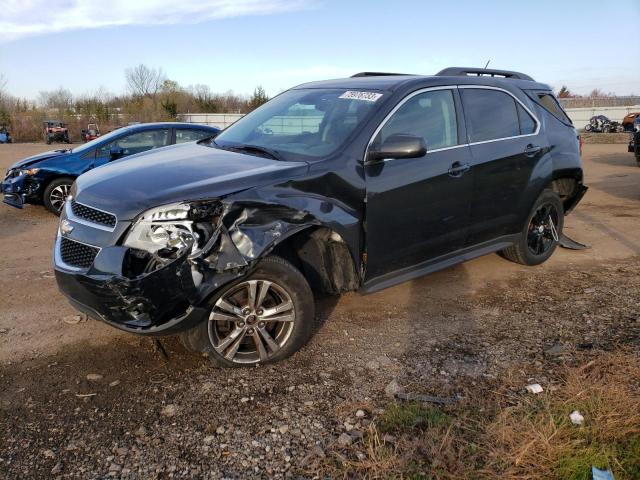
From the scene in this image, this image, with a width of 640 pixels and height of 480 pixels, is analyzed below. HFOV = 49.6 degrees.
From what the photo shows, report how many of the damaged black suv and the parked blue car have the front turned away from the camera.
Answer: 0

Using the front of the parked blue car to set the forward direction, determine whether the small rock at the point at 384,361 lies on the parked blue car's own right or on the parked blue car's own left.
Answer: on the parked blue car's own left

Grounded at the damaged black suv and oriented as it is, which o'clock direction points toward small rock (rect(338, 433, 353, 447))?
The small rock is roughly at 10 o'clock from the damaged black suv.

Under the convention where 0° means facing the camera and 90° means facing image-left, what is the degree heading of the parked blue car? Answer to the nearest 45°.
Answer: approximately 45°

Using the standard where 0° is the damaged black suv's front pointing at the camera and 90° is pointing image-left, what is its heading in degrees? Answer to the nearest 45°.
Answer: approximately 45°

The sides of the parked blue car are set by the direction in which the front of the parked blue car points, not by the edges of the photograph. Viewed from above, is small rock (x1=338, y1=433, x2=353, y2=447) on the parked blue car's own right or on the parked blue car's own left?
on the parked blue car's own left

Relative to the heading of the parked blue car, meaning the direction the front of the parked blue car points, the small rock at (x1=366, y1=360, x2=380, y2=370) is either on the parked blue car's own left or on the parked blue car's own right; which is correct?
on the parked blue car's own left
